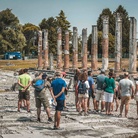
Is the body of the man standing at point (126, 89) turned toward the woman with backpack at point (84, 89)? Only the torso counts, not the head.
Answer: no

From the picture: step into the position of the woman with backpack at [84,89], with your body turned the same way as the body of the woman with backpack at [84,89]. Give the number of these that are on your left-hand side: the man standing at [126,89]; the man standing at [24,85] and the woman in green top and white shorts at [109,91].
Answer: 1

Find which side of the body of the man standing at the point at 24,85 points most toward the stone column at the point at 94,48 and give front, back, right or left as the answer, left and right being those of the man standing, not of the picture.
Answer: front

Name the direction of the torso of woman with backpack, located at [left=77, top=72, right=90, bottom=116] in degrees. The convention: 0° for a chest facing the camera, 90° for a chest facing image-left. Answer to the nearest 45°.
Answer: approximately 180°

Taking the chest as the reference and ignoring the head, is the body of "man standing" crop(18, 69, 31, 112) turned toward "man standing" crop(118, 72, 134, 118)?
no

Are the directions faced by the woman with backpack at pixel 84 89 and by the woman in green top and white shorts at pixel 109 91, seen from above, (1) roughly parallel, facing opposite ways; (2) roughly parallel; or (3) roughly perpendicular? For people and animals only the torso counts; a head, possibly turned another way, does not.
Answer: roughly parallel

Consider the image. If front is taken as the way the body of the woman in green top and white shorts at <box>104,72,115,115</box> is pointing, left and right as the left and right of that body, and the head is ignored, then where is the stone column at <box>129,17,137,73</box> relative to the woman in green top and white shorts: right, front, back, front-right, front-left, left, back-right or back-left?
front

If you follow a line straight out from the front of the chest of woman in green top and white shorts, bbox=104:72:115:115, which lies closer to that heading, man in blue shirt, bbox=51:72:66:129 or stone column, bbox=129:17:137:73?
the stone column

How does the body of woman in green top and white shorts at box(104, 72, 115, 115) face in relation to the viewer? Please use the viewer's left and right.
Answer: facing away from the viewer

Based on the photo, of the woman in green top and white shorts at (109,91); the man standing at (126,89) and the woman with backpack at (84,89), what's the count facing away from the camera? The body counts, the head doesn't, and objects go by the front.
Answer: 3

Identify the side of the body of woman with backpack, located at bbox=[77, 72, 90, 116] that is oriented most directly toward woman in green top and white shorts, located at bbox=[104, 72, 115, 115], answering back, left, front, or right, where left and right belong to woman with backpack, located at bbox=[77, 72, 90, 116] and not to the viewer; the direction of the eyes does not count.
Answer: right

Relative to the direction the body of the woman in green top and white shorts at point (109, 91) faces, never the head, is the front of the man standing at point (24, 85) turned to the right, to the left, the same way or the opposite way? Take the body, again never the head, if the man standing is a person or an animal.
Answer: the same way

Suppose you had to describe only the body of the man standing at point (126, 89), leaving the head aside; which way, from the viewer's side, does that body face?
away from the camera

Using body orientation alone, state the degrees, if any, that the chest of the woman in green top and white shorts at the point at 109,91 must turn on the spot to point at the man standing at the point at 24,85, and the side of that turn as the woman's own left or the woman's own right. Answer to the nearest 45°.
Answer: approximately 90° to the woman's own left

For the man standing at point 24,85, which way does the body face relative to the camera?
away from the camera
